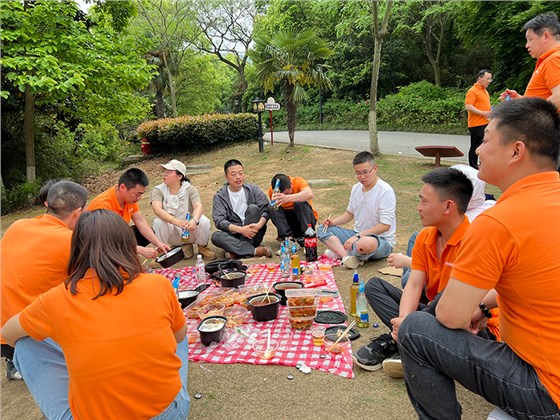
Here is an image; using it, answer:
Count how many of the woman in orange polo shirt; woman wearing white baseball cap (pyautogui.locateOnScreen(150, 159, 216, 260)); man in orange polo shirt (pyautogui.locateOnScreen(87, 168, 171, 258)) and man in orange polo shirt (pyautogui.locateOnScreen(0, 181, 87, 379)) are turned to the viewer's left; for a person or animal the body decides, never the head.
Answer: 0

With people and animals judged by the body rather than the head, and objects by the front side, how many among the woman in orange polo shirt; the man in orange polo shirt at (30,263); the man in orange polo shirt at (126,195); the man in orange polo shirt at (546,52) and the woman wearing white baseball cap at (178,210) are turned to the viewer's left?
1

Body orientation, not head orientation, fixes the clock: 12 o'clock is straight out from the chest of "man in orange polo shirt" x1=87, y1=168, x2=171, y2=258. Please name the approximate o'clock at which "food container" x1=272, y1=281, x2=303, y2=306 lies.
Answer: The food container is roughly at 12 o'clock from the man in orange polo shirt.

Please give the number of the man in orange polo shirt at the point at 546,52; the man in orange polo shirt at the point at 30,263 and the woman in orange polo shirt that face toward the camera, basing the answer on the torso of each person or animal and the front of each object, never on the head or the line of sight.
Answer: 0

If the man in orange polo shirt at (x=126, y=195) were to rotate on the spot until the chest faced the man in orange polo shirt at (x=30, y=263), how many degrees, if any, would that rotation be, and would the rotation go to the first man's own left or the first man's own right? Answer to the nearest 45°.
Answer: approximately 45° to the first man's own right

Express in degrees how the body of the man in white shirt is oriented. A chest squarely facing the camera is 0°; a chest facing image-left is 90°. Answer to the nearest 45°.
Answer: approximately 45°

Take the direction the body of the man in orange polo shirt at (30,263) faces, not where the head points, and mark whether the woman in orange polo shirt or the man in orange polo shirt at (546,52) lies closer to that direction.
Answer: the man in orange polo shirt

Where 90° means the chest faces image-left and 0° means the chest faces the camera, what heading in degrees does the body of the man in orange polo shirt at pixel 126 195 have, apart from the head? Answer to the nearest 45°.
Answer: approximately 315°

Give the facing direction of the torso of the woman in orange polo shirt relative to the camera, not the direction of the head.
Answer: away from the camera

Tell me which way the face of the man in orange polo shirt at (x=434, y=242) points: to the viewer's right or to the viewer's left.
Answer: to the viewer's left

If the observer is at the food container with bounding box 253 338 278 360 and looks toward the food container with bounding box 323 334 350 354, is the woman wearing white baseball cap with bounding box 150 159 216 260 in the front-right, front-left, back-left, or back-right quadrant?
back-left

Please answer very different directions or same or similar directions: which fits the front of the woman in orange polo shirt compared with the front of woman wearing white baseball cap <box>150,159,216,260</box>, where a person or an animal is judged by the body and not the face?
very different directions

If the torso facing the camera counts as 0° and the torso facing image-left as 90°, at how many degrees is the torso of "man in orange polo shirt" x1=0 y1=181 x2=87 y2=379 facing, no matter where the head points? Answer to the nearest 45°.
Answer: approximately 225°

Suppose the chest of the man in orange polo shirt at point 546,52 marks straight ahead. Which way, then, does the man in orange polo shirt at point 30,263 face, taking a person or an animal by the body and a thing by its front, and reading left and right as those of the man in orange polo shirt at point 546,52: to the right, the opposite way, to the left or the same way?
to the right

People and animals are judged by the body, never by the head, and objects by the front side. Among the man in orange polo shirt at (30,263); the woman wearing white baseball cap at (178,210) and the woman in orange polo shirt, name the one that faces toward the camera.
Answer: the woman wearing white baseball cap

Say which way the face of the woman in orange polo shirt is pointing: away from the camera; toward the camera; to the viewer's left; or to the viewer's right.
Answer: away from the camera

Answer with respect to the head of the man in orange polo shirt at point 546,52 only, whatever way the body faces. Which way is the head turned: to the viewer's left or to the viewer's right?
to the viewer's left

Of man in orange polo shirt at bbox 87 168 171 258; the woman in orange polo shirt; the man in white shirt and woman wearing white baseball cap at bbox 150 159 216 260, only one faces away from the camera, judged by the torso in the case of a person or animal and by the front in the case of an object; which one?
the woman in orange polo shirt

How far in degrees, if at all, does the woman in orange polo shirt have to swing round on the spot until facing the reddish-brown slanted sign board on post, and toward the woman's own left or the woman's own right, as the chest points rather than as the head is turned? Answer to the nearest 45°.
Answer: approximately 45° to the woman's own right

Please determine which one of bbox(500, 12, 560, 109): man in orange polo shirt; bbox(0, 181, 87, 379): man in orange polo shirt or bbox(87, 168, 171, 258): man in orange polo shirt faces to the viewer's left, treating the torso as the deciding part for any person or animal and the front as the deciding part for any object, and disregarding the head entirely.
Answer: bbox(500, 12, 560, 109): man in orange polo shirt

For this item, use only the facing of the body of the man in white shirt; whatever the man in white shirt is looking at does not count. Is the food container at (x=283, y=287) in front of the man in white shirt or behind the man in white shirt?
in front
